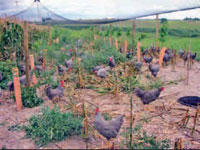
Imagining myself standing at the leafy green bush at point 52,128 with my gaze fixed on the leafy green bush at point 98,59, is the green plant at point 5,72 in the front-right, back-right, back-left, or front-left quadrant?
front-left

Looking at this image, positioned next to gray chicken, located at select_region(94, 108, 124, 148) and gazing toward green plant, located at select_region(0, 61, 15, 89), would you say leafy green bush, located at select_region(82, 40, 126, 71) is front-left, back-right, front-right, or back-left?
front-right

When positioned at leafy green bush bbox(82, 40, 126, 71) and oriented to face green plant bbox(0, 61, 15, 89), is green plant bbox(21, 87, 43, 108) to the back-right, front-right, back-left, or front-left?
front-left

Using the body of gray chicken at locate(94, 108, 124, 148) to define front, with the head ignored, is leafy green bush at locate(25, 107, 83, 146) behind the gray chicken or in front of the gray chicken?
in front

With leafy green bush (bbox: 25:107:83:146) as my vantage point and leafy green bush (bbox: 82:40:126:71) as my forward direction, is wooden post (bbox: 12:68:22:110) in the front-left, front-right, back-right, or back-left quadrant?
front-left

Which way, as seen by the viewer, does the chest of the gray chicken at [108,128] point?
to the viewer's left

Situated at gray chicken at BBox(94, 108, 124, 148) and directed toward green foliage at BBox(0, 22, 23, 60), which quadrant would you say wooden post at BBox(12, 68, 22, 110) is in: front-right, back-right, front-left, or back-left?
front-left

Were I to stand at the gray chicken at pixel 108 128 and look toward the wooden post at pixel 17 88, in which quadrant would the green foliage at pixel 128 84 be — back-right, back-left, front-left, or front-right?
front-right

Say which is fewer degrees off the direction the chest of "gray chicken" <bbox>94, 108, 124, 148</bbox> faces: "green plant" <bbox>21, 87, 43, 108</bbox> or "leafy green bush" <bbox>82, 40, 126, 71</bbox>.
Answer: the green plant

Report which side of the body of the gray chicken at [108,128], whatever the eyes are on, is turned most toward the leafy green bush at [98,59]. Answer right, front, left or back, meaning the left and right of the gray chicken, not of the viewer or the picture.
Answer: right

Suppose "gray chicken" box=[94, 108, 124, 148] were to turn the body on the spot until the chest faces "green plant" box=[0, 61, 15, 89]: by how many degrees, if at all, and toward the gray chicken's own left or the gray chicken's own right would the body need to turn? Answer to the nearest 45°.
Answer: approximately 45° to the gray chicken's own right

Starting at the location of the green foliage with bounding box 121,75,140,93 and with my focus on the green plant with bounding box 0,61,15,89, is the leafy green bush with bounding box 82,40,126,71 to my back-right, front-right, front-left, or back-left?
front-right

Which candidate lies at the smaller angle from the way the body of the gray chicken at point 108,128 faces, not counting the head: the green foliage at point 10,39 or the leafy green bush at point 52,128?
the leafy green bush
